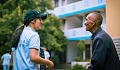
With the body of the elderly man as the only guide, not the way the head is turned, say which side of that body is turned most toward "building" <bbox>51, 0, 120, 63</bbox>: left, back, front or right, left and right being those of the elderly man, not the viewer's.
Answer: right

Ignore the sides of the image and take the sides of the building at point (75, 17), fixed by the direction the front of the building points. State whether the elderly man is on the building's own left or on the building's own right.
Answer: on the building's own left

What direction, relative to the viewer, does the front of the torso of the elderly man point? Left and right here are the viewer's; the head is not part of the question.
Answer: facing to the left of the viewer

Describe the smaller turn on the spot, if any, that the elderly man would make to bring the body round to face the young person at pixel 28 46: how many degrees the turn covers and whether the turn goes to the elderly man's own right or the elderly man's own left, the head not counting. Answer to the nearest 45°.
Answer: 0° — they already face them

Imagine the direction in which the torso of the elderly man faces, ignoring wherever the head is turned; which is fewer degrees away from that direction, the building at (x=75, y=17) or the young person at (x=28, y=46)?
the young person
